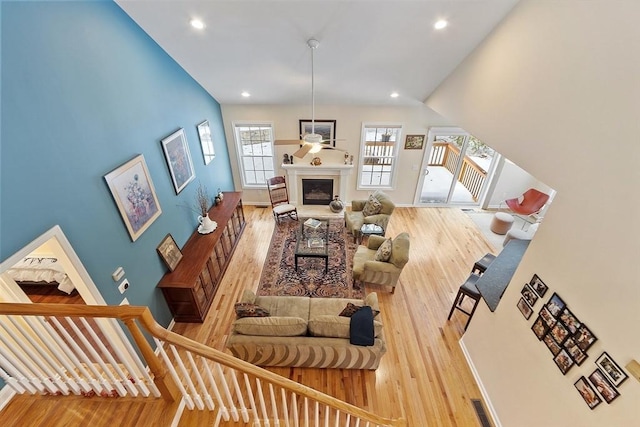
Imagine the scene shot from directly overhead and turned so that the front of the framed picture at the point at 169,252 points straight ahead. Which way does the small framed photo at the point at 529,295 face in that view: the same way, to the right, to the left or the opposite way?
the opposite way

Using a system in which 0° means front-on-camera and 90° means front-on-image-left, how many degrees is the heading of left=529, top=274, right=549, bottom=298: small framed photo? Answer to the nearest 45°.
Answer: approximately 45°

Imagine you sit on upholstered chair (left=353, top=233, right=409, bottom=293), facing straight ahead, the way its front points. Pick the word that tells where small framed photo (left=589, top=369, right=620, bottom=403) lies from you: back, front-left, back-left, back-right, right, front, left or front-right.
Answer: back-left

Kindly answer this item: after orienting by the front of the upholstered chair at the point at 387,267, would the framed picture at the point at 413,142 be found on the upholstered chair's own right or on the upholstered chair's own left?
on the upholstered chair's own right

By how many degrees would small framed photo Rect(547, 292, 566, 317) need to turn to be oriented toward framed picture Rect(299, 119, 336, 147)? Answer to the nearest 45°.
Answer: approximately 45° to its right

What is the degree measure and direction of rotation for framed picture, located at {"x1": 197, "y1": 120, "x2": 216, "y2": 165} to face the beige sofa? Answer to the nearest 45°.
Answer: approximately 45° to its right

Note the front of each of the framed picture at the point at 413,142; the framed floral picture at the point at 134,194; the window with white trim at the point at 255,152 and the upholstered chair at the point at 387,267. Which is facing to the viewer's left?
the upholstered chair

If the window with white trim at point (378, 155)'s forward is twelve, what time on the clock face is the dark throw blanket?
The dark throw blanket is roughly at 12 o'clock from the window with white trim.

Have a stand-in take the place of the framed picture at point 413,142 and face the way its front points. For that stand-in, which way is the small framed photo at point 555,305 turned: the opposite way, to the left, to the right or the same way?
to the right
